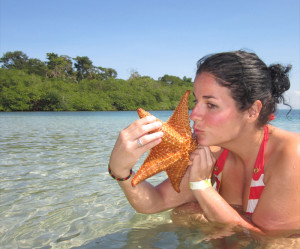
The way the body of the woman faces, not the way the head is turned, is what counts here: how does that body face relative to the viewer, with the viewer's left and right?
facing the viewer and to the left of the viewer
